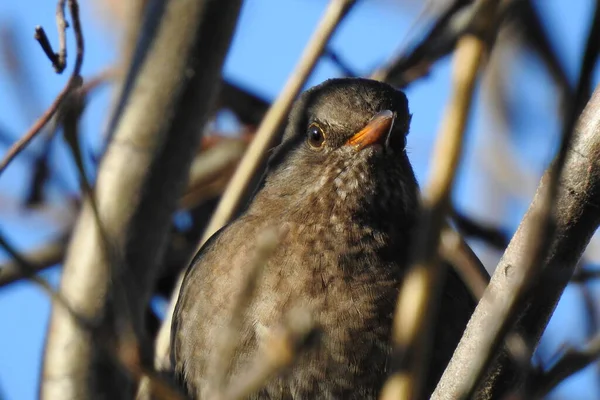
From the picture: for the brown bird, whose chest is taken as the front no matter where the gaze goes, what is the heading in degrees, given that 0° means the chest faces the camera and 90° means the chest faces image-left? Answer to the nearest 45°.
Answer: approximately 315°
